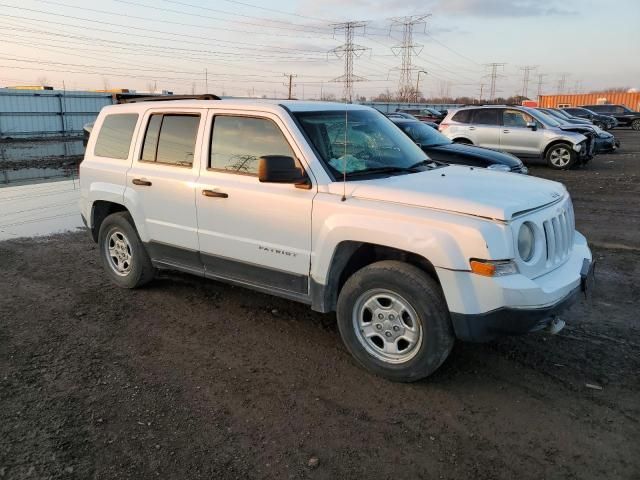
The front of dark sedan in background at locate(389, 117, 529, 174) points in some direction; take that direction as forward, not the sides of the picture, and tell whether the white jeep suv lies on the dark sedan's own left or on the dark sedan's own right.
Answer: on the dark sedan's own right

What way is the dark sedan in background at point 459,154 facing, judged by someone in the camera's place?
facing the viewer and to the right of the viewer

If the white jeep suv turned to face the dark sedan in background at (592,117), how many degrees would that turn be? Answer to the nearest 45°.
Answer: approximately 90° to its left

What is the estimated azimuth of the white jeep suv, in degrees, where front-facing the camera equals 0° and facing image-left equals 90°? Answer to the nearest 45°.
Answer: approximately 315°
